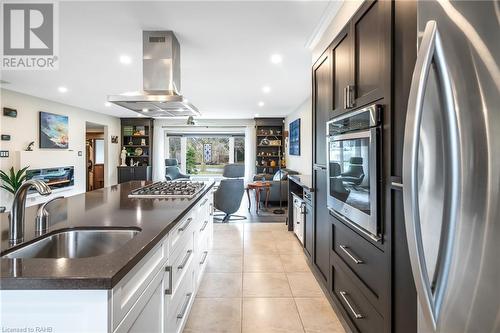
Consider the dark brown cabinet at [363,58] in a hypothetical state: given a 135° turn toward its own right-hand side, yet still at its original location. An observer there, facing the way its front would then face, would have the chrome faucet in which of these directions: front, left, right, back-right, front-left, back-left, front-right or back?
back-left

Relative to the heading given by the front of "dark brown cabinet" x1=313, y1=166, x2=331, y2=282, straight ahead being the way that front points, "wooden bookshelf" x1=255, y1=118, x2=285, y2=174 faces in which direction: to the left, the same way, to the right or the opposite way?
to the left

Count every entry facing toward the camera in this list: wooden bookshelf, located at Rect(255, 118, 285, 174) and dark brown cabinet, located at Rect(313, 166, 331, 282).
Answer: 1

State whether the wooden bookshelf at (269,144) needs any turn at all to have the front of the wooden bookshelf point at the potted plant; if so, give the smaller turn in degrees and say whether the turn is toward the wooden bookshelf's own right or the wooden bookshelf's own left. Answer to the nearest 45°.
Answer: approximately 45° to the wooden bookshelf's own right

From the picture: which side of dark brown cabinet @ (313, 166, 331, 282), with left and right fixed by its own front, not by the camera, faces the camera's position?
left

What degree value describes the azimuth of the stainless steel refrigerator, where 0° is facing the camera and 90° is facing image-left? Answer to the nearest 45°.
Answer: approximately 45°

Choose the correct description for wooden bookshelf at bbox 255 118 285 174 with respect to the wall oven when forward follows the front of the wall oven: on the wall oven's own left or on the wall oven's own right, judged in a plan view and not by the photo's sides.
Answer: on the wall oven's own right

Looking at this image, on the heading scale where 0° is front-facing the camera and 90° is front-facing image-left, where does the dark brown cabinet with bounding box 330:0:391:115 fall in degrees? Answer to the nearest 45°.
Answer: approximately 45°

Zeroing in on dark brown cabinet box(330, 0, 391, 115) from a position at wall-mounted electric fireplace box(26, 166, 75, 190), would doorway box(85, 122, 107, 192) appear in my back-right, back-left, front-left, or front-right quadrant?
back-left
